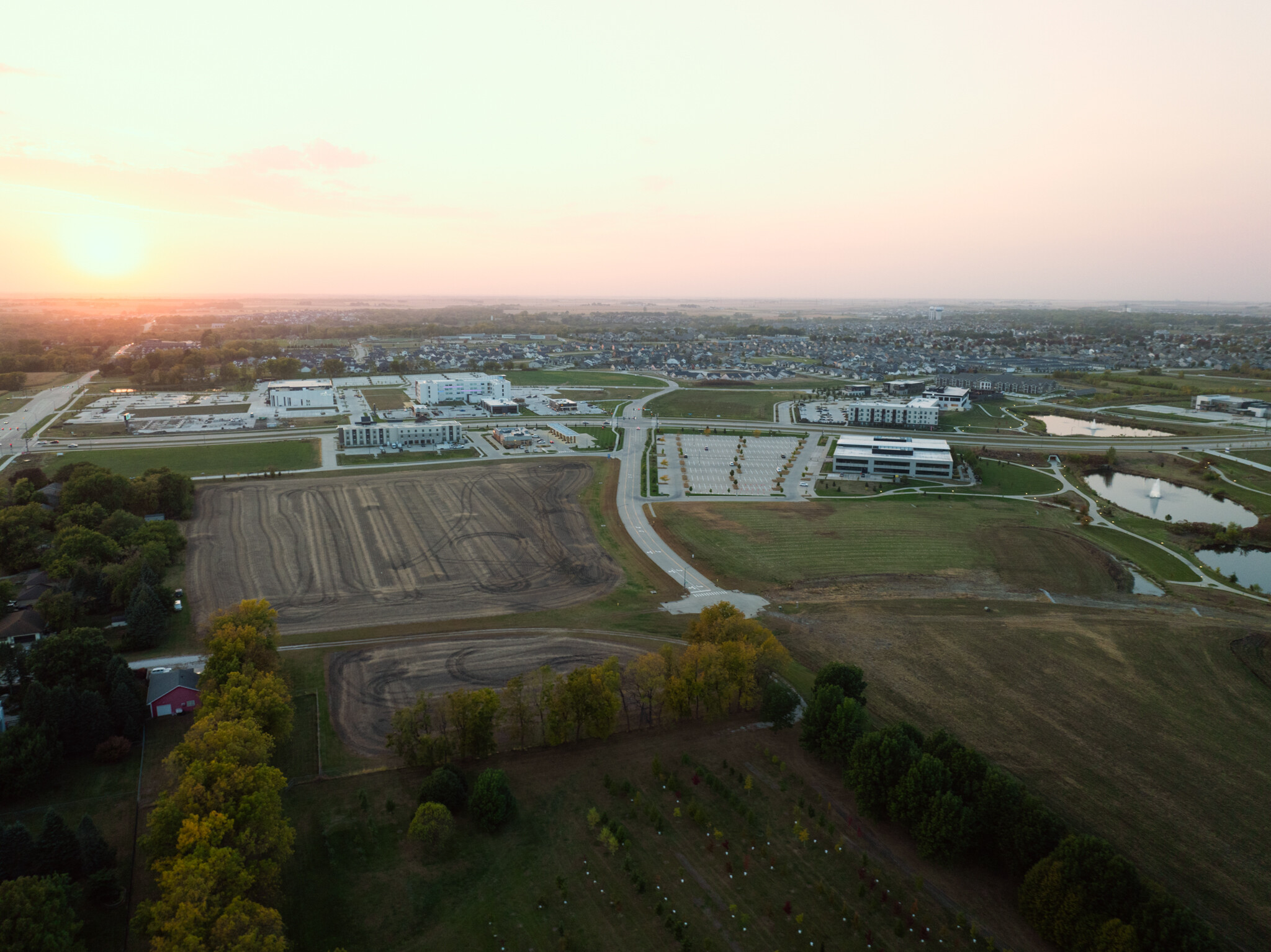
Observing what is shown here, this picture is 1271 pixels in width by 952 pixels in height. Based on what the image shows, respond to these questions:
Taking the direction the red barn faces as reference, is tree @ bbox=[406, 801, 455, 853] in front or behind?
in front

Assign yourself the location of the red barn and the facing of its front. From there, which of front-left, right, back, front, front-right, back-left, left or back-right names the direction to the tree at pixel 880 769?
front-left

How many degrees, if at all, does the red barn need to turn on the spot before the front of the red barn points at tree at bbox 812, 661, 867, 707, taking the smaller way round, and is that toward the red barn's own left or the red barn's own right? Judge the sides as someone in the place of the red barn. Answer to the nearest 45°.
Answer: approximately 45° to the red barn's own left

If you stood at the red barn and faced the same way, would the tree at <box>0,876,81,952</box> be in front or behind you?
in front

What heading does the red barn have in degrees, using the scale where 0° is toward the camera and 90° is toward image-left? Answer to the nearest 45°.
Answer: approximately 0°

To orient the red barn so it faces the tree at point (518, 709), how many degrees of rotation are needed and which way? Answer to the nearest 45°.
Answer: approximately 45° to its left

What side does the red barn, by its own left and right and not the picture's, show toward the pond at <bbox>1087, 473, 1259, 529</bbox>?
left

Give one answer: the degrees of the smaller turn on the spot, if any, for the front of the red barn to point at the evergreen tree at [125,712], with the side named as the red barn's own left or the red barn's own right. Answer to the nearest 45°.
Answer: approximately 45° to the red barn's own right

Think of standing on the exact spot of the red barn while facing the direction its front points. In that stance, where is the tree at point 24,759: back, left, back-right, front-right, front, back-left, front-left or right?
front-right

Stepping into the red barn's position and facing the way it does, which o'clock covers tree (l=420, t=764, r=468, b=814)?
The tree is roughly at 11 o'clock from the red barn.

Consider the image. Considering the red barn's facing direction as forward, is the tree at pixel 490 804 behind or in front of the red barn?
in front

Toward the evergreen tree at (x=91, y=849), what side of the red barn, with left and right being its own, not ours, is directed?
front

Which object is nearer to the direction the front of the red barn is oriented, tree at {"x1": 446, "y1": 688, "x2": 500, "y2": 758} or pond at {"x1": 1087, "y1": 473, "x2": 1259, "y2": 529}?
the tree
